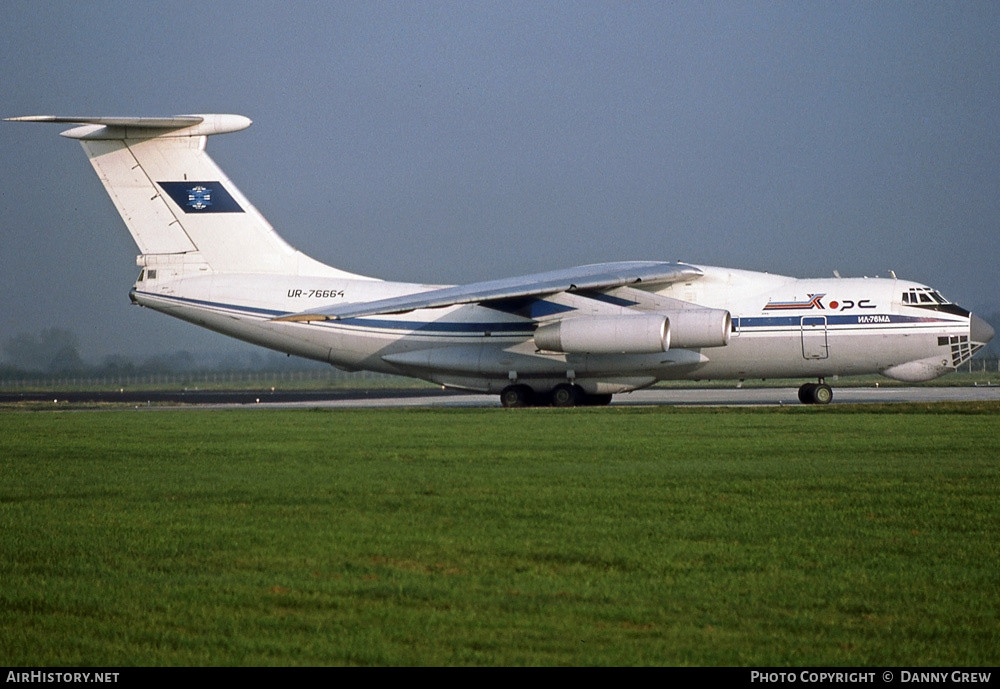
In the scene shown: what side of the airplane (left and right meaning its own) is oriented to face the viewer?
right
